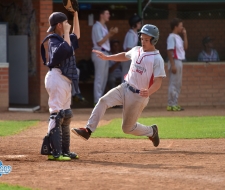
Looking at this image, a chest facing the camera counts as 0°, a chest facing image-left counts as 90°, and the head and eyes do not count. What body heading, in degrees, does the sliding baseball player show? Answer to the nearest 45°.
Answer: approximately 45°

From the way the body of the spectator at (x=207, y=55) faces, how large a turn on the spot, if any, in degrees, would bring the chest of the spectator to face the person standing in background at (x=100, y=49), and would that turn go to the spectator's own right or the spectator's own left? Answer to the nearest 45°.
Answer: approximately 45° to the spectator's own right

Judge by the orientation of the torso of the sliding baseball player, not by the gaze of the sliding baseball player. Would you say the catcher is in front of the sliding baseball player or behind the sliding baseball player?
in front

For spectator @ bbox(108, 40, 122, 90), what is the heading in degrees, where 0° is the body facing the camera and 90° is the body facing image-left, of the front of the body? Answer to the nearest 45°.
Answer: approximately 0°

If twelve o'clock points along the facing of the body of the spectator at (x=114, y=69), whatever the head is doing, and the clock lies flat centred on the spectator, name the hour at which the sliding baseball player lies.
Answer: The sliding baseball player is roughly at 12 o'clock from the spectator.

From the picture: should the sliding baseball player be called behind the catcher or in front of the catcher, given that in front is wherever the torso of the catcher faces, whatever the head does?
in front

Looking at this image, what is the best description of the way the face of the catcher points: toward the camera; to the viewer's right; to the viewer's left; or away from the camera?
to the viewer's right

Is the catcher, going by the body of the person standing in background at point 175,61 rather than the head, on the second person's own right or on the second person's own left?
on the second person's own right

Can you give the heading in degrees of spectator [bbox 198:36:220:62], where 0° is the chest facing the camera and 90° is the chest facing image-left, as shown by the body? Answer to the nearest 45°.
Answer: approximately 0°

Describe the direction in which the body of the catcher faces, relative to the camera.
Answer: to the viewer's right

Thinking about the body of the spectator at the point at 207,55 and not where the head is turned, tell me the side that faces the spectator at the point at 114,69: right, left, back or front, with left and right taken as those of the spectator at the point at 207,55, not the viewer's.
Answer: right
